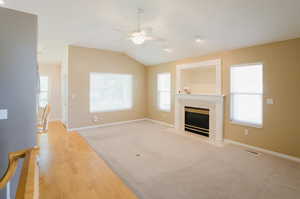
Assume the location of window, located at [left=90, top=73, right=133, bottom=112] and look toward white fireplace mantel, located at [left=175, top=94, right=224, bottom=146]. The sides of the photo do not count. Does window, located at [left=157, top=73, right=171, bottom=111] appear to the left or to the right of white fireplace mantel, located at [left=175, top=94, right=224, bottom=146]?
left

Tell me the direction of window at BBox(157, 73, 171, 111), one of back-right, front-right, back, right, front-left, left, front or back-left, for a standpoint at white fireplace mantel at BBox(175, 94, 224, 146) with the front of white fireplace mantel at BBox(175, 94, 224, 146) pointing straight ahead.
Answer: right

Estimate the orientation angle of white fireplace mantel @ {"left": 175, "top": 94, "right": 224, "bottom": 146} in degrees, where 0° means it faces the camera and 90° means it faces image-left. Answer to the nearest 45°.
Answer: approximately 45°

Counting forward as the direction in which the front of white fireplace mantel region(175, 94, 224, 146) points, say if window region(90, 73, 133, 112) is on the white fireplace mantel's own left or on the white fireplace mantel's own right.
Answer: on the white fireplace mantel's own right

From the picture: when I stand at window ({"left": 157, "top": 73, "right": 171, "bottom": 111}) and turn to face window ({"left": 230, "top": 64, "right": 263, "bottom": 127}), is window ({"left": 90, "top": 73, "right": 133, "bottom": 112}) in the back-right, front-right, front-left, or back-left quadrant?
back-right

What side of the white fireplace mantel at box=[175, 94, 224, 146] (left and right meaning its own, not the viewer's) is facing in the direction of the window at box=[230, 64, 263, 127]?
left
